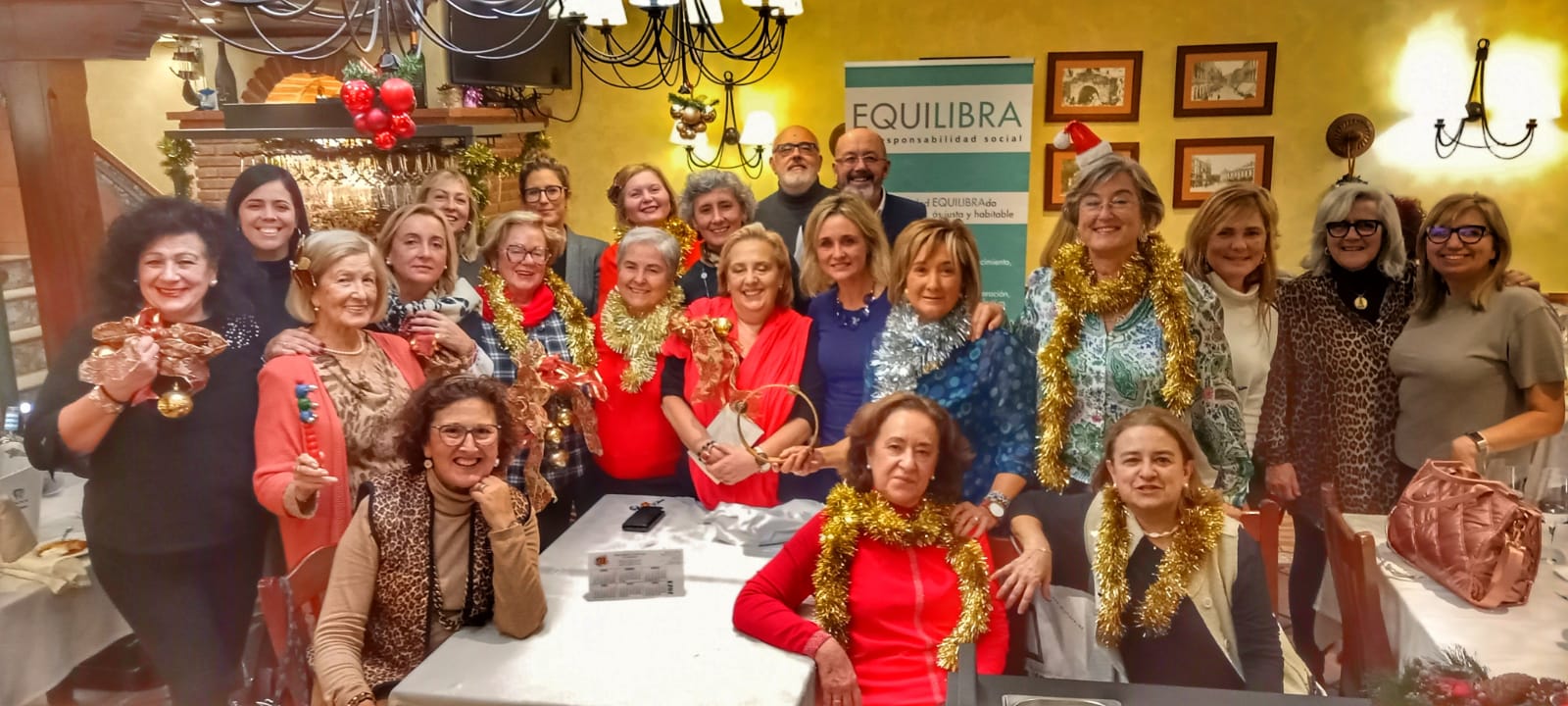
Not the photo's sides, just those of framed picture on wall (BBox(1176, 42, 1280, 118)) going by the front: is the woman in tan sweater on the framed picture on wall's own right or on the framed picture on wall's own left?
on the framed picture on wall's own right

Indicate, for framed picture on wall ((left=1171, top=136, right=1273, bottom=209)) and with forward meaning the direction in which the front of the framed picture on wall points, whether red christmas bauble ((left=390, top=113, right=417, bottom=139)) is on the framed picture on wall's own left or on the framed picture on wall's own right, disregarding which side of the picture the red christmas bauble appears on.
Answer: on the framed picture on wall's own right

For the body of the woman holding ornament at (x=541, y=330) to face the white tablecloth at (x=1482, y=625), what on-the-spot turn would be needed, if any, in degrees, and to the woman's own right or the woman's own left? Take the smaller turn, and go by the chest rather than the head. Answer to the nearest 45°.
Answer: approximately 45° to the woman's own left

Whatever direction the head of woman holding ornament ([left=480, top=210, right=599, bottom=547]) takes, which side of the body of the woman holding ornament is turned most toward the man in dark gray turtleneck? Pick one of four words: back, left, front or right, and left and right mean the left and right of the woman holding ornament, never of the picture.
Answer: left

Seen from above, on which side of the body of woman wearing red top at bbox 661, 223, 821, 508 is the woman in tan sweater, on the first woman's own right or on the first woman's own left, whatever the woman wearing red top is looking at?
on the first woman's own right

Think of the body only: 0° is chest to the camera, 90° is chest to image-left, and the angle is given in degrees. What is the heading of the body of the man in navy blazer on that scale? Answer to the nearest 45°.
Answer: approximately 0°
